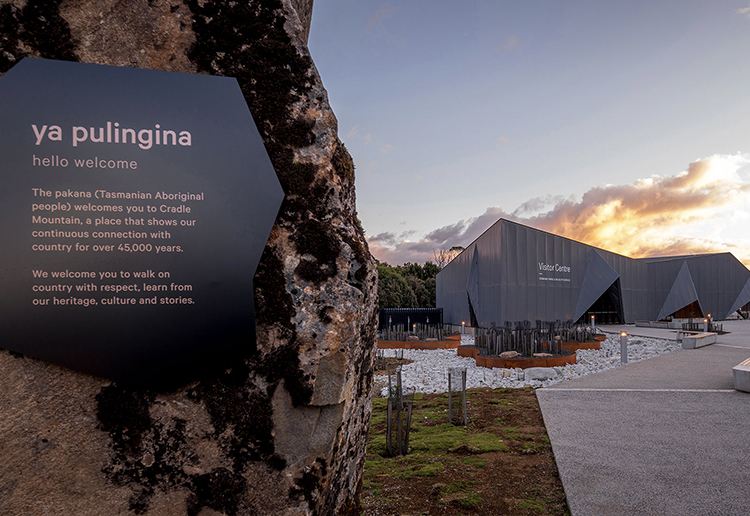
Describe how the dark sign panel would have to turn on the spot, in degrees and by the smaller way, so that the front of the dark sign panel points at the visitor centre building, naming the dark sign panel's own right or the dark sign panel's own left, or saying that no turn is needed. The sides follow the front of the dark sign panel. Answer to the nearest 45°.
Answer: approximately 135° to the dark sign panel's own left

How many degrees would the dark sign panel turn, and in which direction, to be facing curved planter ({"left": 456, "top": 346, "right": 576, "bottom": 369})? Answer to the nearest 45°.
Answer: approximately 135° to its left

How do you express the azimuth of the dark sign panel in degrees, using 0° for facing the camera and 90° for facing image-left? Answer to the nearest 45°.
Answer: approximately 0°
